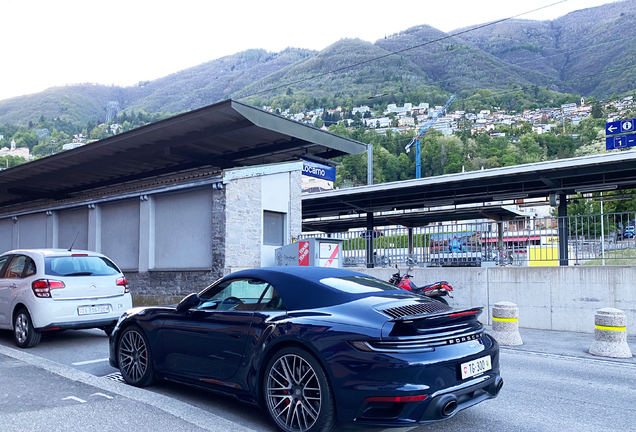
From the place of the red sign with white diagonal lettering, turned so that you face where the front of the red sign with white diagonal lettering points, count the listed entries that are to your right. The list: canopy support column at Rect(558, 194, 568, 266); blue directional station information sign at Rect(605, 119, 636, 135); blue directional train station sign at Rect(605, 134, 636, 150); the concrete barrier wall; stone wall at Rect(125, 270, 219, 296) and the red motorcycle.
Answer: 1

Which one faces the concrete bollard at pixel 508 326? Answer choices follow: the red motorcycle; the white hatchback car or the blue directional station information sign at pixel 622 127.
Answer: the blue directional station information sign

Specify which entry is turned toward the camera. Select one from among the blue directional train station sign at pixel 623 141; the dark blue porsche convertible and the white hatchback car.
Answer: the blue directional train station sign

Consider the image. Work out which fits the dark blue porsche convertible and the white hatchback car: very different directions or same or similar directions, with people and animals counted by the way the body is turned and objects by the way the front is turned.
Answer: same or similar directions

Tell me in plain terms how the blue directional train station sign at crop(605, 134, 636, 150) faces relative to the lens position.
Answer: facing the viewer

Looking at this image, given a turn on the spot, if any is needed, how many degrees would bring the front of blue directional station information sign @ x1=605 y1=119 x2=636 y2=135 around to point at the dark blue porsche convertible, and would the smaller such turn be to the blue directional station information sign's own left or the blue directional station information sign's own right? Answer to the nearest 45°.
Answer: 0° — it already faces it

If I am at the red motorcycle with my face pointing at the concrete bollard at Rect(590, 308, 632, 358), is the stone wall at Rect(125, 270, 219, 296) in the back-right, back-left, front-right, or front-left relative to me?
back-right

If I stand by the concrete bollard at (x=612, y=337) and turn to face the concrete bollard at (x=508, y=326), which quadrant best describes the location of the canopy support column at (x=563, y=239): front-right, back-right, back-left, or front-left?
front-right

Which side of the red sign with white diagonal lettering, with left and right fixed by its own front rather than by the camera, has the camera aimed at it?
front

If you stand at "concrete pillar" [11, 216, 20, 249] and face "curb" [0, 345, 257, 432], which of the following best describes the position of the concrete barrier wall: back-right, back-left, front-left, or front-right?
front-left

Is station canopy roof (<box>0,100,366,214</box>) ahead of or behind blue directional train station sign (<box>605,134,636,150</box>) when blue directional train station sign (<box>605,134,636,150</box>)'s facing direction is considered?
ahead

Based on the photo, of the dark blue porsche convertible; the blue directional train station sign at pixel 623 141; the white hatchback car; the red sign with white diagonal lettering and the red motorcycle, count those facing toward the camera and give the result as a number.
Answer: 2

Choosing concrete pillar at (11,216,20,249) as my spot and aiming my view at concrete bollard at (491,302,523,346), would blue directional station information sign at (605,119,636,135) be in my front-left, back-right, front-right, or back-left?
front-left

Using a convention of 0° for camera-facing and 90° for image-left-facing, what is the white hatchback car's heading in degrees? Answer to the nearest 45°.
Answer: approximately 135°

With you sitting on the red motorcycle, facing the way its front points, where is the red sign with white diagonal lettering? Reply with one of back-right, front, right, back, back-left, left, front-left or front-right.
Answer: front
